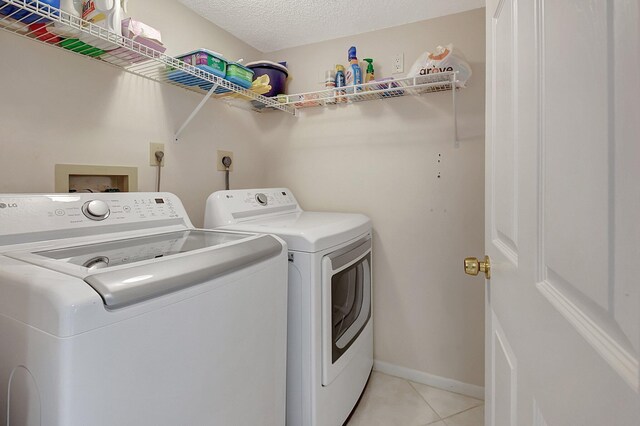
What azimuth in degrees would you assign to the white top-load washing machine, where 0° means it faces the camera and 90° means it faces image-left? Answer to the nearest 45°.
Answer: approximately 315°

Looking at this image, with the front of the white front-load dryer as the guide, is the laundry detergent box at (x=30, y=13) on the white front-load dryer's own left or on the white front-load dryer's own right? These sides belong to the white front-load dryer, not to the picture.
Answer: on the white front-load dryer's own right

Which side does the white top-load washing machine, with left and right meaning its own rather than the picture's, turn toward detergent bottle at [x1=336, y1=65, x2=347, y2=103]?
left
